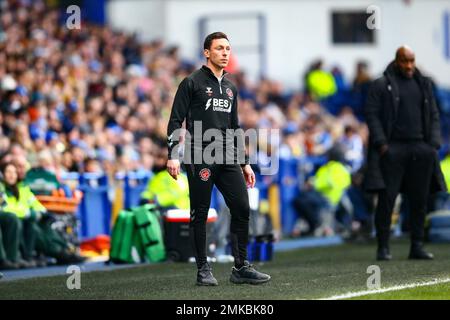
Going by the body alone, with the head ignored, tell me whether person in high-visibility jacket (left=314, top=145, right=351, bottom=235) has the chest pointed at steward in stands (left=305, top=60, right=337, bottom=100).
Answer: yes

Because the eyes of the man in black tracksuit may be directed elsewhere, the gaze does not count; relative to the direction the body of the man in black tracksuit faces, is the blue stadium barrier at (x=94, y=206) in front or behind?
behind

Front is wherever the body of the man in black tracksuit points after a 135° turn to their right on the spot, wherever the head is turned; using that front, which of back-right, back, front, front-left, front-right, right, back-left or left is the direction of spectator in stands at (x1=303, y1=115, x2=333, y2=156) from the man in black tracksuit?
right

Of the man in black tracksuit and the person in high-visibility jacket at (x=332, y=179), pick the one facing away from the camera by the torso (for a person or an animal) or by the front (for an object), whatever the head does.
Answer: the person in high-visibility jacket

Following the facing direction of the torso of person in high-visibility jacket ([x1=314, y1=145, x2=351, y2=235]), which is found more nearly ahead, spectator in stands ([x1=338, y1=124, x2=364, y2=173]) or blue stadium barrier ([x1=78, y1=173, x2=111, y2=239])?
the spectator in stands

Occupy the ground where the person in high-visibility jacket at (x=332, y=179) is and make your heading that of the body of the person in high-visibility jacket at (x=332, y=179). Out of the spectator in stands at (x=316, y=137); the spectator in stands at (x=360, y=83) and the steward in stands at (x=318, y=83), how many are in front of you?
3

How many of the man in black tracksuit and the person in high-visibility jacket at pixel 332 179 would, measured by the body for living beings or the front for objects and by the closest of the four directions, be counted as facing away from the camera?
1

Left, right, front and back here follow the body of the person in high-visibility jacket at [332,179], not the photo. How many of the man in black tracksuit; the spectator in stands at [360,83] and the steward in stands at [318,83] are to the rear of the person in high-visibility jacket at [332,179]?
1

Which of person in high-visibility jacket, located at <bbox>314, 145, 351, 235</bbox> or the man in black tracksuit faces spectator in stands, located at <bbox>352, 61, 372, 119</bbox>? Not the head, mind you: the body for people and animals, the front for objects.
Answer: person in high-visibility jacket, located at <bbox>314, 145, 351, 235</bbox>

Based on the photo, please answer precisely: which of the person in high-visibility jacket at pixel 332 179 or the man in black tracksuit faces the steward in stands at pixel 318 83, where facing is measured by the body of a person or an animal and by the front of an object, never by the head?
the person in high-visibility jacket at pixel 332 179

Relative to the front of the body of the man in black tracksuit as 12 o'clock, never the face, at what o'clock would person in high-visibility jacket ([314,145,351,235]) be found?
The person in high-visibility jacket is roughly at 8 o'clock from the man in black tracksuit.

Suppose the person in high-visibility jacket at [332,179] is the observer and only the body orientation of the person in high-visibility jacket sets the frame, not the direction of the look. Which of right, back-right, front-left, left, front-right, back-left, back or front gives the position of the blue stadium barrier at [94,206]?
back-left
